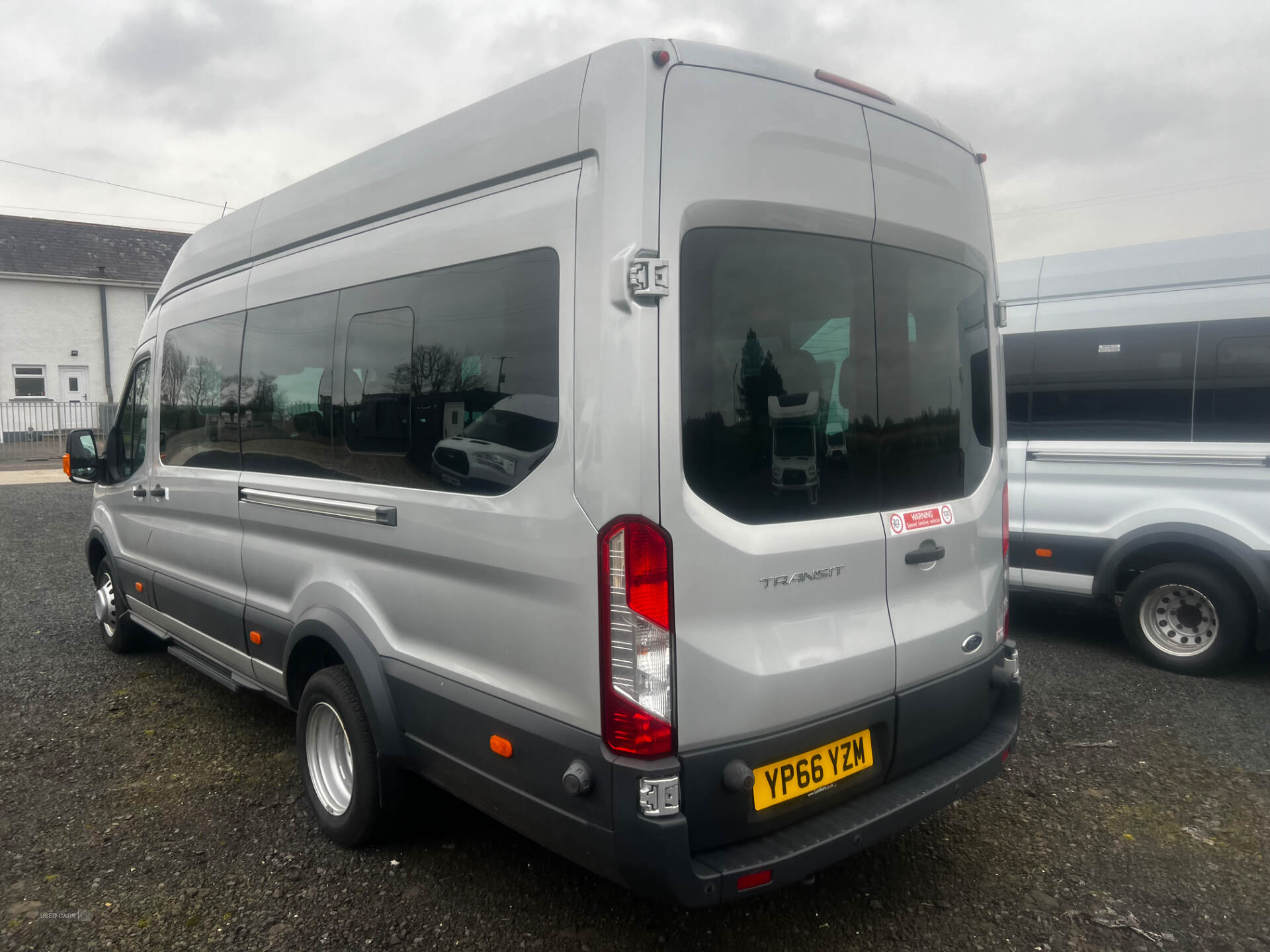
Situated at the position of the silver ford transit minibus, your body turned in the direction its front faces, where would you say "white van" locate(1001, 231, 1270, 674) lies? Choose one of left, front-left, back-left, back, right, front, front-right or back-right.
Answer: right

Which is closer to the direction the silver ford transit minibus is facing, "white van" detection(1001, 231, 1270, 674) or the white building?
the white building

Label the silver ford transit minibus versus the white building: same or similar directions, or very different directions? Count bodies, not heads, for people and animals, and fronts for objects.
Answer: very different directions

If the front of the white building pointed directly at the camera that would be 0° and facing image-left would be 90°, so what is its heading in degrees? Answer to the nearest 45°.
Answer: approximately 0°

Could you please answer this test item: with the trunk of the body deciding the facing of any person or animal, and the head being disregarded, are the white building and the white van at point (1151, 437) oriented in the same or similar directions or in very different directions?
very different directions

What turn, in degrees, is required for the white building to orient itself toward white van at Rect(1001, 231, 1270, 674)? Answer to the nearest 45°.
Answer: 0° — it already faces it

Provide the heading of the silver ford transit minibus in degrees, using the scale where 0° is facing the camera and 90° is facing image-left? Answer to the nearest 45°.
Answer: approximately 135°

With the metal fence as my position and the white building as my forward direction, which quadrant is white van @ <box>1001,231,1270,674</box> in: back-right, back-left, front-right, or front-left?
back-right

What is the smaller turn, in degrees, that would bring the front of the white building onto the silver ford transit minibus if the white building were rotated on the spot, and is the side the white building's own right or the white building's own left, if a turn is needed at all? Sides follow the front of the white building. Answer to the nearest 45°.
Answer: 0° — it already faces it
